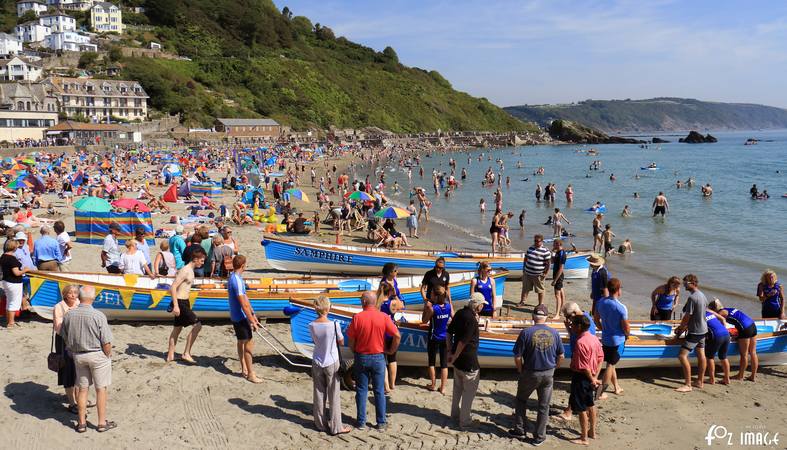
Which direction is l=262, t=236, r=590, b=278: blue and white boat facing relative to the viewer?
to the viewer's left

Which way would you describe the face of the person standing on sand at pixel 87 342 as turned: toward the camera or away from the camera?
away from the camera

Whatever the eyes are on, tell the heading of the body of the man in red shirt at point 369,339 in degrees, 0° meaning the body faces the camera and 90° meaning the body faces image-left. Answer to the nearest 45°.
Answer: approximately 180°

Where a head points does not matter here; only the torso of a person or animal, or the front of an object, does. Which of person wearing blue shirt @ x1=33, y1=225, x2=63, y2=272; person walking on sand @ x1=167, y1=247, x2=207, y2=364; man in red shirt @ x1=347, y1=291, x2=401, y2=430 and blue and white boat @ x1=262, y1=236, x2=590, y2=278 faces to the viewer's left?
the blue and white boat

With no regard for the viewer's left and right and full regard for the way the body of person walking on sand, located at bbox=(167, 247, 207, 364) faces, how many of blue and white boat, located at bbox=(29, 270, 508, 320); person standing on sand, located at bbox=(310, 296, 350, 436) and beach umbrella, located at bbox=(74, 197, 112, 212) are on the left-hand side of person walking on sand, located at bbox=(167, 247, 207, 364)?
2

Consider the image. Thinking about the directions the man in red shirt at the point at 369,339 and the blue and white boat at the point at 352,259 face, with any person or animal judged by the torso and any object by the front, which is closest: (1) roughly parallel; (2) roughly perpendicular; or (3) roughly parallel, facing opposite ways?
roughly perpendicular

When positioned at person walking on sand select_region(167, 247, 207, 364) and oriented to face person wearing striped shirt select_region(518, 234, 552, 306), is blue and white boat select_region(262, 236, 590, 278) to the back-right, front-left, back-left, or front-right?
front-left

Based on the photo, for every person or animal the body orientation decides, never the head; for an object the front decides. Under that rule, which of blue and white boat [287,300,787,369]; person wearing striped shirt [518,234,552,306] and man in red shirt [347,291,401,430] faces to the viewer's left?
the blue and white boat

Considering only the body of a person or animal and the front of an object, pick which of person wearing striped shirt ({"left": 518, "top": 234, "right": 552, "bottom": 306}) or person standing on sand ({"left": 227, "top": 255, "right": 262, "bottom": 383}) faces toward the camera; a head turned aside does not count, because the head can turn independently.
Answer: the person wearing striped shirt

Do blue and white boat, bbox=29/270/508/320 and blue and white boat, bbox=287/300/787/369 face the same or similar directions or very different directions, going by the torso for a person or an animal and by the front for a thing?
same or similar directions

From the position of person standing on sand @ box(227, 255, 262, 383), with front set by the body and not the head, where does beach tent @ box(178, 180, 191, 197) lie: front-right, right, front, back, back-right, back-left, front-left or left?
left
